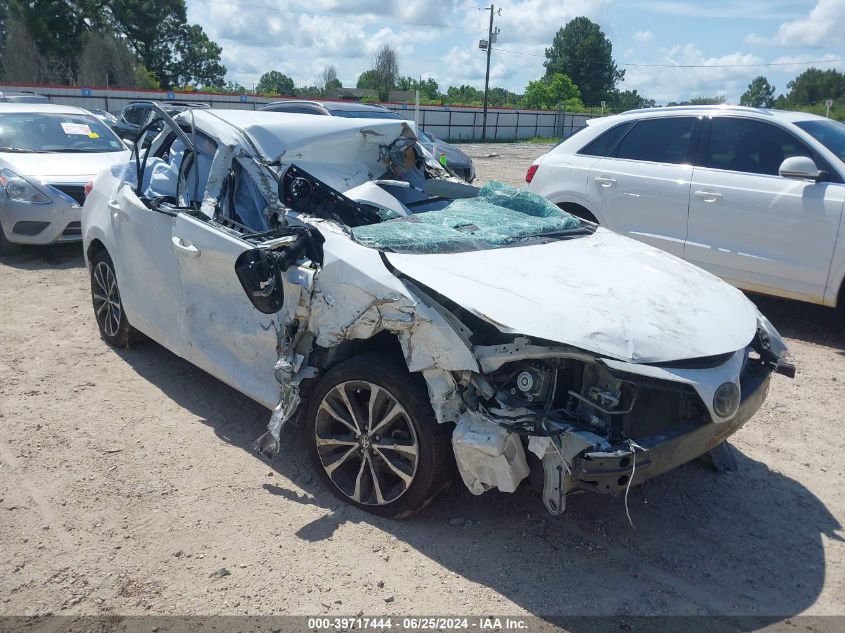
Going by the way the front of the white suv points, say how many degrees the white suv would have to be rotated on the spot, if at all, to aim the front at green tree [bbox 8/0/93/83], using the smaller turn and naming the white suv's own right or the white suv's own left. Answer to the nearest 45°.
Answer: approximately 180°

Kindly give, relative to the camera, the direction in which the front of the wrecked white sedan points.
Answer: facing the viewer and to the right of the viewer

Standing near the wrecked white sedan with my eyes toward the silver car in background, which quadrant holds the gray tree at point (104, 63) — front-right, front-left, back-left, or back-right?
front-right

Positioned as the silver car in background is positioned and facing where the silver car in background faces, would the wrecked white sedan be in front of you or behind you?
in front

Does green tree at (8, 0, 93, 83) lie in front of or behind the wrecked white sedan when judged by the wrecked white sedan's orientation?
behind

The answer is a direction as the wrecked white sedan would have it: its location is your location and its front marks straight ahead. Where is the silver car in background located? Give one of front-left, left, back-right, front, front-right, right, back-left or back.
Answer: back

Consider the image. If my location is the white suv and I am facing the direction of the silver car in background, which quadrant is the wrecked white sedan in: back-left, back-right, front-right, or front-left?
front-left

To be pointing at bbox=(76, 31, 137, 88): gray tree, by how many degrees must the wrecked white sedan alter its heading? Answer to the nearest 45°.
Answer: approximately 180°

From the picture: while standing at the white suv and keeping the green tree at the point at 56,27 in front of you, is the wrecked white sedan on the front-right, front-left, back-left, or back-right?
back-left

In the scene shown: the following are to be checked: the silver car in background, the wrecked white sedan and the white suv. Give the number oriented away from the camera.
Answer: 0

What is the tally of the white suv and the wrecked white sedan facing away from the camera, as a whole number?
0

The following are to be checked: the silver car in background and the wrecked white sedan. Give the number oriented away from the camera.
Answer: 0

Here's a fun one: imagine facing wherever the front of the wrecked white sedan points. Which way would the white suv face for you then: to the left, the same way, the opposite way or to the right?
the same way
